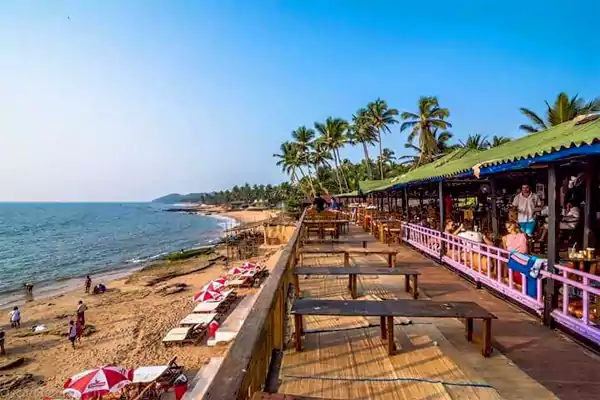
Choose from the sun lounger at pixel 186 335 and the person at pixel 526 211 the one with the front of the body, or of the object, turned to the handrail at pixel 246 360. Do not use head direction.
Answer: the person

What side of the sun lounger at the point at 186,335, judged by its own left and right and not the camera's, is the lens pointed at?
left

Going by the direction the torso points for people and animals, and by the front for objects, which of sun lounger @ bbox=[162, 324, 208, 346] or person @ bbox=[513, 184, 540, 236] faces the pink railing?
the person

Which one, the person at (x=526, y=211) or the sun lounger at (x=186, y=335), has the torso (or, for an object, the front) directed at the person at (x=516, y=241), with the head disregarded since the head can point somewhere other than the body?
the person at (x=526, y=211)

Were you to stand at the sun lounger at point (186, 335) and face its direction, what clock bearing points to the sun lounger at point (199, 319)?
the sun lounger at point (199, 319) is roughly at 4 o'clock from the sun lounger at point (186, 335).

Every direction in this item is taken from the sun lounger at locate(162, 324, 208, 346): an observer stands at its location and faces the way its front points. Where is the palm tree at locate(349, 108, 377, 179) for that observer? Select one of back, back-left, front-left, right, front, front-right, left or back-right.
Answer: back-right
